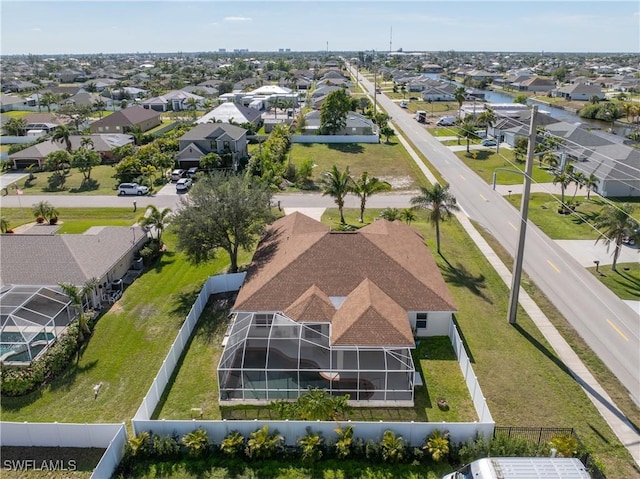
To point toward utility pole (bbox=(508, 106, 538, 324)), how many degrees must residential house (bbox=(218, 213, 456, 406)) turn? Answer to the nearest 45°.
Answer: approximately 90° to its right

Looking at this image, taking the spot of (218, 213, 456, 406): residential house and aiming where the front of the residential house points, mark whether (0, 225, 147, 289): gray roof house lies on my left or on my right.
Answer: on my left

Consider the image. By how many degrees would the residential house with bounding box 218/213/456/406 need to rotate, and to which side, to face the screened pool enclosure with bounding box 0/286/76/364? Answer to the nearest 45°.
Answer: approximately 90° to its left

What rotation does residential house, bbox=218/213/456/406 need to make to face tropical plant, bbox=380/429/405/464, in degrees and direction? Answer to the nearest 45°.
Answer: approximately 180°

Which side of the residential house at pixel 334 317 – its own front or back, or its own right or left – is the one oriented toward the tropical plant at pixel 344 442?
back

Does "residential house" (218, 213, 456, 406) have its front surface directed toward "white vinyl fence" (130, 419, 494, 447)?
no

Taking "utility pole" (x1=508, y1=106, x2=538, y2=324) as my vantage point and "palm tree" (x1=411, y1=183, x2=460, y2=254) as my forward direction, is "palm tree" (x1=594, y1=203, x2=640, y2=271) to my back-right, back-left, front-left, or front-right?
front-right

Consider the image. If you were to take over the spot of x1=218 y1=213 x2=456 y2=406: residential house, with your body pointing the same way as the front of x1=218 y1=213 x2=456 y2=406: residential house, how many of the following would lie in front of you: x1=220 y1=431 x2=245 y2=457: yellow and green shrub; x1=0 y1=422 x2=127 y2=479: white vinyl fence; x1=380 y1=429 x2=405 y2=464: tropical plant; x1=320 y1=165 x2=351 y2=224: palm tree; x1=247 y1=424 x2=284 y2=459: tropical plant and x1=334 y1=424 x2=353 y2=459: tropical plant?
1

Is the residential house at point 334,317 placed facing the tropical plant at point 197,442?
no

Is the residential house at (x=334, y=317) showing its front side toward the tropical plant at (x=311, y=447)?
no

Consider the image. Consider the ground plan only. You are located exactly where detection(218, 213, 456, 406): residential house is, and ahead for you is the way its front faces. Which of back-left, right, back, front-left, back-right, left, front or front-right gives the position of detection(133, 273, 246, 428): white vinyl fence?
left

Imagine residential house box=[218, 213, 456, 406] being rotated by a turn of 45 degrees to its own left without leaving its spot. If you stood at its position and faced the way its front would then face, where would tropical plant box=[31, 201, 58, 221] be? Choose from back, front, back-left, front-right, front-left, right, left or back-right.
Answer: front

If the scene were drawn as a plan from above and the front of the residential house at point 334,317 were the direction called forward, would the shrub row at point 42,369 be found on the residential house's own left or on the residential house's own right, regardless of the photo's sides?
on the residential house's own left

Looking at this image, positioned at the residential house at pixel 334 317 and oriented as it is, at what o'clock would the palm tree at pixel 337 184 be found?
The palm tree is roughly at 12 o'clock from the residential house.

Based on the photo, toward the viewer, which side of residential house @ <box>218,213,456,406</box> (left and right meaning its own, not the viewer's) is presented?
back

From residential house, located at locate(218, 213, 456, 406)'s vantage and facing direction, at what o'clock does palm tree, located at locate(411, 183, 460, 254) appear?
The palm tree is roughly at 1 o'clock from the residential house.

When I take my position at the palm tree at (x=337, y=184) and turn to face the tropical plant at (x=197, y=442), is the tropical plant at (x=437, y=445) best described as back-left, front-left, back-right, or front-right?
front-left

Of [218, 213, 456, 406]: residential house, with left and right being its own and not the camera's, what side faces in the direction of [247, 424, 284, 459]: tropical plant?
back

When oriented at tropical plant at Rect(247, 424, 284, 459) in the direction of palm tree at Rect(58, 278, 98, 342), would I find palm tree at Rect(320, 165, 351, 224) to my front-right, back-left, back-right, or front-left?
front-right
